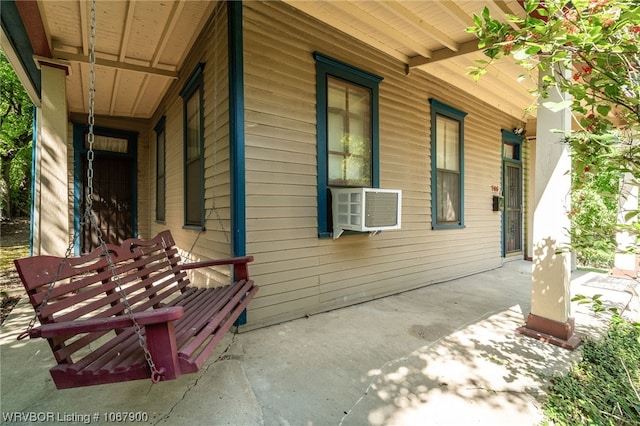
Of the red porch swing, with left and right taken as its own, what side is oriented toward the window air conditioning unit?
left

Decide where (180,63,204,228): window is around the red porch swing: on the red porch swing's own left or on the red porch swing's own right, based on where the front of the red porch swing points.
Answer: on the red porch swing's own left

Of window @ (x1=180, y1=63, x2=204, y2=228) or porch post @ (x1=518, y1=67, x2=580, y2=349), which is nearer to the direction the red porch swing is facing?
the porch post

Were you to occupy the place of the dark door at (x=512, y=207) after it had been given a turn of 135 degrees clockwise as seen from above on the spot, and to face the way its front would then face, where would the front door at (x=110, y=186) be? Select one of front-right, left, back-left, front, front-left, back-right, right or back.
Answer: front-left

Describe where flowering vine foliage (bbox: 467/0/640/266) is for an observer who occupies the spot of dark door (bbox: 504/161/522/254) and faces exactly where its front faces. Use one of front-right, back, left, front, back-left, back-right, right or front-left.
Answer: front-right

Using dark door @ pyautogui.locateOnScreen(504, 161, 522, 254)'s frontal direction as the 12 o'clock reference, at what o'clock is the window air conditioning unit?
The window air conditioning unit is roughly at 2 o'clock from the dark door.

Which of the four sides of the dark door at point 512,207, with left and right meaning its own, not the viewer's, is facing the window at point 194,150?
right

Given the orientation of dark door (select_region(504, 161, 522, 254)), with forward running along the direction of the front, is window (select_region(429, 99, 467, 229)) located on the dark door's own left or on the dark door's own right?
on the dark door's own right

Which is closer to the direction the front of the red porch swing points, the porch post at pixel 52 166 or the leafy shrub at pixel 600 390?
the leafy shrub

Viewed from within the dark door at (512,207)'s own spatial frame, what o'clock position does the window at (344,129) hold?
The window is roughly at 2 o'clock from the dark door.
